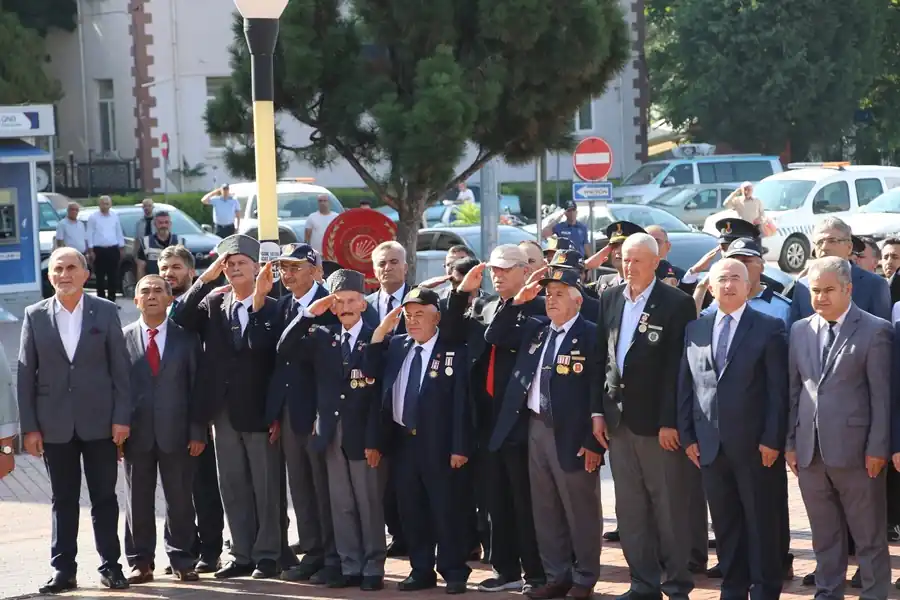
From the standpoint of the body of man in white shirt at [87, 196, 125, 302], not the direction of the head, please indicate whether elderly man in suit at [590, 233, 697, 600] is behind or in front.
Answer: in front

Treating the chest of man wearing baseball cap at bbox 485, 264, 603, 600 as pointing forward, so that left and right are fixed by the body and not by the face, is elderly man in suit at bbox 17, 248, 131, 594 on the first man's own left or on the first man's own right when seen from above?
on the first man's own right

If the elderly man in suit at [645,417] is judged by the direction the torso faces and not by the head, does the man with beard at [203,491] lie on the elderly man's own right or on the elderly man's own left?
on the elderly man's own right

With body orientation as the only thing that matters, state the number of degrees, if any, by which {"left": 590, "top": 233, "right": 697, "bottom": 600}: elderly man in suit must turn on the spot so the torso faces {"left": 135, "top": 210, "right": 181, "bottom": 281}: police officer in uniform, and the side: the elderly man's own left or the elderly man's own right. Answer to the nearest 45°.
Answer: approximately 90° to the elderly man's own right

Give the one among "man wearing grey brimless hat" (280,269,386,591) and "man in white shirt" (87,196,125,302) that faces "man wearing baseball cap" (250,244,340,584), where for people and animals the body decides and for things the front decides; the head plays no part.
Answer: the man in white shirt

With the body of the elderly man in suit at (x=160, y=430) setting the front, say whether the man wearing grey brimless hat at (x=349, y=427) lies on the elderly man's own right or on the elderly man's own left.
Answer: on the elderly man's own left

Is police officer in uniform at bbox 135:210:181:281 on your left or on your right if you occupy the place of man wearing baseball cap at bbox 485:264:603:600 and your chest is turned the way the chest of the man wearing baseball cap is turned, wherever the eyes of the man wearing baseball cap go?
on your right

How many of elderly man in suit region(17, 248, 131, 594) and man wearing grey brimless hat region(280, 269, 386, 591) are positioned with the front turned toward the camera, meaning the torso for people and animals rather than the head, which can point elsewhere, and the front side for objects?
2

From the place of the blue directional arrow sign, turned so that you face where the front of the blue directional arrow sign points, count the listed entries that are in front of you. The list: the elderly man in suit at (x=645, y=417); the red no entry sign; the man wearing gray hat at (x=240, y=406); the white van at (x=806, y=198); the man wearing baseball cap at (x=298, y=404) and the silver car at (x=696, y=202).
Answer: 3

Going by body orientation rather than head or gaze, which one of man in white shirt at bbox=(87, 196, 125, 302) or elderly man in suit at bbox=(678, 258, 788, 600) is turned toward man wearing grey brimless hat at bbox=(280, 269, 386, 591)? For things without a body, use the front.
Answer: the man in white shirt
